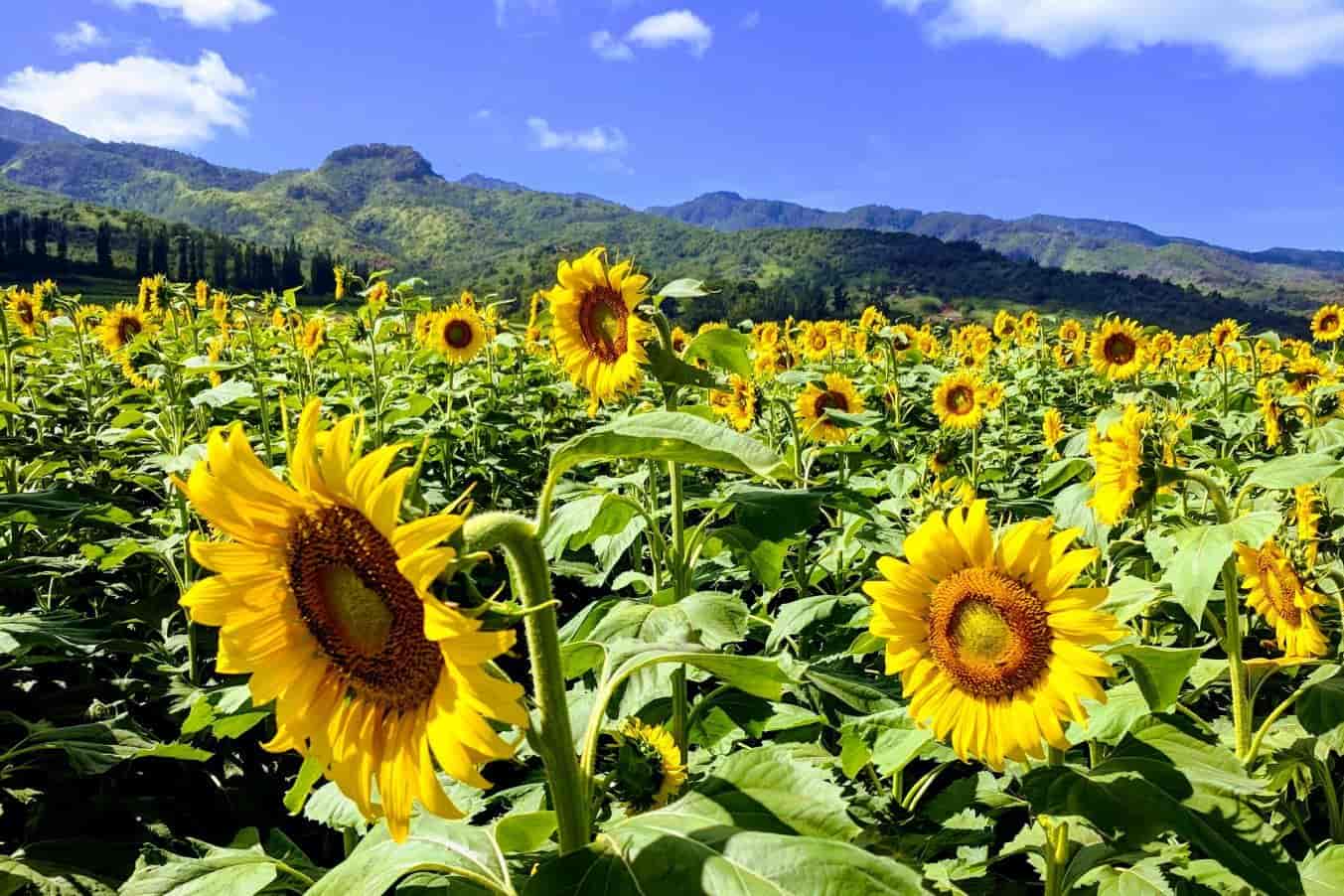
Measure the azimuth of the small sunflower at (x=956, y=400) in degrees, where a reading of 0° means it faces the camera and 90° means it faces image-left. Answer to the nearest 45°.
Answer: approximately 0°

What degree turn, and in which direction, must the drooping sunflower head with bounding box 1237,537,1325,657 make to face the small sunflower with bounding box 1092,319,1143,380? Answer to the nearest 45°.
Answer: approximately 135° to its right

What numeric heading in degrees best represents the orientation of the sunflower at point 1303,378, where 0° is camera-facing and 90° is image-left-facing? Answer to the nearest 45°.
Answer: approximately 45°

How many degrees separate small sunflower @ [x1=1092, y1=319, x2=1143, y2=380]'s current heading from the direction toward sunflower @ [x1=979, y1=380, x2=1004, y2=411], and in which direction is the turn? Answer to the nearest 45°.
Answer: approximately 45° to its right

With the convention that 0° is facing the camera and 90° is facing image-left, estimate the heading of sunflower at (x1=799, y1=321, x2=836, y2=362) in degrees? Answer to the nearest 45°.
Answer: approximately 0°

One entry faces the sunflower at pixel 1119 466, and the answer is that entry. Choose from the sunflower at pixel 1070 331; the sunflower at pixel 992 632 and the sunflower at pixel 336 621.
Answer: the sunflower at pixel 1070 331

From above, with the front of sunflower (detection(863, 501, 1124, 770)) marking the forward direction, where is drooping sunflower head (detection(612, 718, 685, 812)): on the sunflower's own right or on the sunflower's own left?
on the sunflower's own right

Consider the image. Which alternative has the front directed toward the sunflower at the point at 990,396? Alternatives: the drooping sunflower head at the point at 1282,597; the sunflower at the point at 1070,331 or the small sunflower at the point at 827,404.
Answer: the sunflower at the point at 1070,331

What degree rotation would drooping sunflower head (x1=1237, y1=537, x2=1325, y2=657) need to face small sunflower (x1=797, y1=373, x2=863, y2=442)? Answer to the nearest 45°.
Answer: approximately 90° to its right
